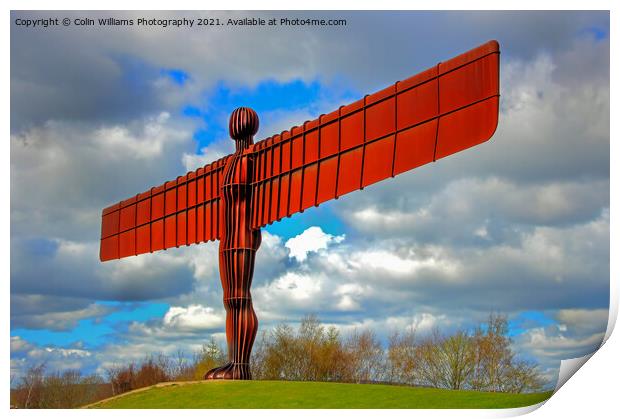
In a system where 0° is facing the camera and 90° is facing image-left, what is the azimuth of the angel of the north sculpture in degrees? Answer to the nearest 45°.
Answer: approximately 45°
